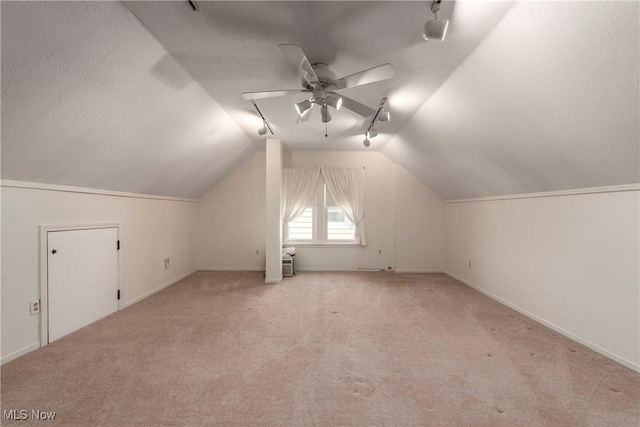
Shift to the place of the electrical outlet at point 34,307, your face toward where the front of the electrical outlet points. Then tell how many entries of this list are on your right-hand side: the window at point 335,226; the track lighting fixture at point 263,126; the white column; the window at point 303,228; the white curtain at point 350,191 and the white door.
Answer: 0

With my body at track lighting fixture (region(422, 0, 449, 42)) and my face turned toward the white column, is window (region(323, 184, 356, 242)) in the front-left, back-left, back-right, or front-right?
front-right

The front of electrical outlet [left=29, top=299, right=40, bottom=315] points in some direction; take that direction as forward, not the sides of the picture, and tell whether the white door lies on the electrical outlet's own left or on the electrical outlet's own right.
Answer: on the electrical outlet's own left

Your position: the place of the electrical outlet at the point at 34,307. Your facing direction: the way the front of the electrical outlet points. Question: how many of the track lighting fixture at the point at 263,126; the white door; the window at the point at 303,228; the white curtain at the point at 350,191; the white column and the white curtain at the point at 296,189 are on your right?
0

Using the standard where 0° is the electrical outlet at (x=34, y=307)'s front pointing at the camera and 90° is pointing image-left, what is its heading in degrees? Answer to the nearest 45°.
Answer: approximately 315°

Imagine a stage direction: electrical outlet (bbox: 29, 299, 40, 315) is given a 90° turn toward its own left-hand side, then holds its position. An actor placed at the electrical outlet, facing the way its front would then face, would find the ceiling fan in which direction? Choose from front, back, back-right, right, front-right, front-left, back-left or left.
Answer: right

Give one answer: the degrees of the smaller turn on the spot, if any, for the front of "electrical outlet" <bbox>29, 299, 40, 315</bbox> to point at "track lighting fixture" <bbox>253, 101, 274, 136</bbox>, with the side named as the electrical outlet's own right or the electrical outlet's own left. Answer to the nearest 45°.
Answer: approximately 45° to the electrical outlet's own left

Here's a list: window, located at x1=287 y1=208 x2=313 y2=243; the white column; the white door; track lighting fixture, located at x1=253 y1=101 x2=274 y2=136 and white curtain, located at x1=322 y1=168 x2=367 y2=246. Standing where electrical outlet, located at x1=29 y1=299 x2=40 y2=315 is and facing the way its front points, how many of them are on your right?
0

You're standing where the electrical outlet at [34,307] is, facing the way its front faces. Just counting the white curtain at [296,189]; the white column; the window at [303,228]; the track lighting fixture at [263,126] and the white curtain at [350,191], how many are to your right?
0

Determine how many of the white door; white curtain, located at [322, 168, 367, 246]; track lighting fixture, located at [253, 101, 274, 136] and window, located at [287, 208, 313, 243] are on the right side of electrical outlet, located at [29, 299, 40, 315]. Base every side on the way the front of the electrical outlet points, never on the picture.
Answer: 0

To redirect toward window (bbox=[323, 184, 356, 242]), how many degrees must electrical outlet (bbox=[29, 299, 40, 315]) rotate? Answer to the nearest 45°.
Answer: approximately 45° to its left

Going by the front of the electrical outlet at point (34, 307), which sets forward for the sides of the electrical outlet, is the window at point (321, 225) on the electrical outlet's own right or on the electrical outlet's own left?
on the electrical outlet's own left

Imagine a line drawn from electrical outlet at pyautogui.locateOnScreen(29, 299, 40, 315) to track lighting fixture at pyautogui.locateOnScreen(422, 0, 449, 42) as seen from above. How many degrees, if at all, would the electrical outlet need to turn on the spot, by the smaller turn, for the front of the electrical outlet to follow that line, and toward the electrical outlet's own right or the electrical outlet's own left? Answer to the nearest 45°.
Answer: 0° — it already faces it

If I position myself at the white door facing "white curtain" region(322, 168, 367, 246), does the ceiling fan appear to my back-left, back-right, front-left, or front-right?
front-right

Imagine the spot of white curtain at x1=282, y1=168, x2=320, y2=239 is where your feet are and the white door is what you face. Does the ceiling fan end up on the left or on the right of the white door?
left

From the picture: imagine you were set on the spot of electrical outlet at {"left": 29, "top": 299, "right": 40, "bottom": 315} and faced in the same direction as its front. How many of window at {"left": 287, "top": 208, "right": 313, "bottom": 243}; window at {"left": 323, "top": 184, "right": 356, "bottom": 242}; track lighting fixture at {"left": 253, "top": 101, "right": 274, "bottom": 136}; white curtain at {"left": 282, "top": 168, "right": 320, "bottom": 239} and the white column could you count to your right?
0
